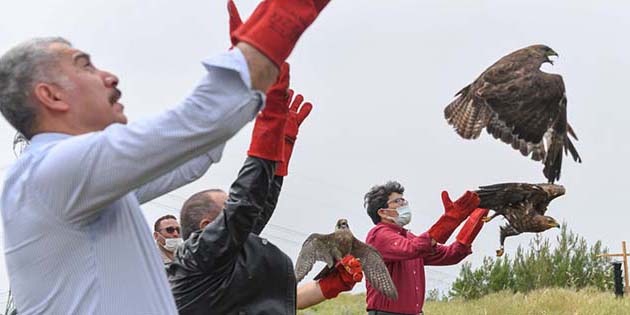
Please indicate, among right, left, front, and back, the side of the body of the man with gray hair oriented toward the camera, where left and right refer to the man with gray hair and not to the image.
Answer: right

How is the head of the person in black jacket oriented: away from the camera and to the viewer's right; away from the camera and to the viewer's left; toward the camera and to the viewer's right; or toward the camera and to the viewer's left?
away from the camera and to the viewer's right

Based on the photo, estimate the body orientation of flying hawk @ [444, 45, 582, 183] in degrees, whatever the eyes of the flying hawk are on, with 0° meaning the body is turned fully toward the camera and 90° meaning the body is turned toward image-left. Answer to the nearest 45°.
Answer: approximately 270°

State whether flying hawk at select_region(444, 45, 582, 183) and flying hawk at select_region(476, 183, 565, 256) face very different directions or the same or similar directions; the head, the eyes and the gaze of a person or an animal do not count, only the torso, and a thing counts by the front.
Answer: same or similar directions

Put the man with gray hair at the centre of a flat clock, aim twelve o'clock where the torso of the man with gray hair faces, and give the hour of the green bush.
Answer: The green bush is roughly at 10 o'clock from the man with gray hair.

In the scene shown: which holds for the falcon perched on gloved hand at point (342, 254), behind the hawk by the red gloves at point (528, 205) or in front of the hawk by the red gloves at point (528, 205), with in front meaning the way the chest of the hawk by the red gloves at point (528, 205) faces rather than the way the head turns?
behind

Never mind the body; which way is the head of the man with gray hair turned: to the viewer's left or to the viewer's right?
to the viewer's right

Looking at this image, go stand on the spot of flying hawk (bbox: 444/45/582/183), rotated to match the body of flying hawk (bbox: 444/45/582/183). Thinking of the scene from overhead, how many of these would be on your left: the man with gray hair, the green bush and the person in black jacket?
1

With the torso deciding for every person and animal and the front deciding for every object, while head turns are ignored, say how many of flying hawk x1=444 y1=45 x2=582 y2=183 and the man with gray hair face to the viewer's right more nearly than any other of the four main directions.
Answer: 2

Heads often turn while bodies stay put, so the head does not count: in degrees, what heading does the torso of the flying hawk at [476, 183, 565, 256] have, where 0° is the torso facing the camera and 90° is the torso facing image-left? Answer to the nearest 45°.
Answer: approximately 270°
